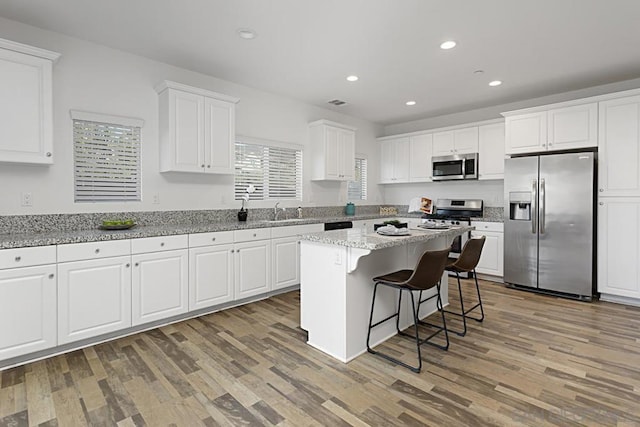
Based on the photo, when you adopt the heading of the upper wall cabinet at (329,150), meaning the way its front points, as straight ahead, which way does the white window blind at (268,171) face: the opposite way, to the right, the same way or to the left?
the same way

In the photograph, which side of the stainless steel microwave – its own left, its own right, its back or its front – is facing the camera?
front

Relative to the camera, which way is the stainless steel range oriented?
toward the camera

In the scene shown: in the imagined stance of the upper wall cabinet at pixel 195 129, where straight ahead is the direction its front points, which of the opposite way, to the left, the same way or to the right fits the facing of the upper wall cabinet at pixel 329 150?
the same way

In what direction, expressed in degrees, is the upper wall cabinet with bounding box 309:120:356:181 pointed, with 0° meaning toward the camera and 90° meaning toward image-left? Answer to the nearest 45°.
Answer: approximately 315°

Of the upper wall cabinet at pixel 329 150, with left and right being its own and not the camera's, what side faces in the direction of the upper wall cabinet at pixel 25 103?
right

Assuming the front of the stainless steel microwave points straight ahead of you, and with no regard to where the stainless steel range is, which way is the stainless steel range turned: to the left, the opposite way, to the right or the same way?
the same way

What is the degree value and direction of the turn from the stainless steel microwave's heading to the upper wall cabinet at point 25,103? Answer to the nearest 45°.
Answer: approximately 45° to its right

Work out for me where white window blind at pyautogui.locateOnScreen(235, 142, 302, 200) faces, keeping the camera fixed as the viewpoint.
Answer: facing the viewer and to the right of the viewer

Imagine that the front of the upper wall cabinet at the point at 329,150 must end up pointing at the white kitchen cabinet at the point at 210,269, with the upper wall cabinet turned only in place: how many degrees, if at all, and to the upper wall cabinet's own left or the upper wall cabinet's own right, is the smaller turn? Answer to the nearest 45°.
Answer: approximately 90° to the upper wall cabinet's own right

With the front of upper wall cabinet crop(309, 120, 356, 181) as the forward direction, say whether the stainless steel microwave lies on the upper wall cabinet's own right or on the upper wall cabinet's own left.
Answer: on the upper wall cabinet's own left

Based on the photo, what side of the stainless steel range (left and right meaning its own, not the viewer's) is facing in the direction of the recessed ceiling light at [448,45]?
front

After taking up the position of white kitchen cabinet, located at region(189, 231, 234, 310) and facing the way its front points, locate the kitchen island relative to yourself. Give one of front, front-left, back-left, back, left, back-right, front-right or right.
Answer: front

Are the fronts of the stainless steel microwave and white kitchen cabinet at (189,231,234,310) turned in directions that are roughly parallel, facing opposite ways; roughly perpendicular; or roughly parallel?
roughly perpendicular

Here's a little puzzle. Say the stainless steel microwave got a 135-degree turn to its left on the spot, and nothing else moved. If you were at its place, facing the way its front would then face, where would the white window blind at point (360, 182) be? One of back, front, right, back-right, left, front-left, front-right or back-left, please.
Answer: back-left

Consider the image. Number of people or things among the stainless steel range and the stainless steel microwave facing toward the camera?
2

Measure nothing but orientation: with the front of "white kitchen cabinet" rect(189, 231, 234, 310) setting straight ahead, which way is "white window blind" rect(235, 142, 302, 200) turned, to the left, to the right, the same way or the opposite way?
the same way

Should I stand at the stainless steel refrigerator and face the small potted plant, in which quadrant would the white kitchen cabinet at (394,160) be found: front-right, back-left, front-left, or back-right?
front-right

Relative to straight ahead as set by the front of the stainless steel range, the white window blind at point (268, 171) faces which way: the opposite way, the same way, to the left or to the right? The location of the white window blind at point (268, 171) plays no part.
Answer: to the left

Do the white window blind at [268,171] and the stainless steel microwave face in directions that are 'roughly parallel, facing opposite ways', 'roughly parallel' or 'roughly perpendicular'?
roughly perpendicular
